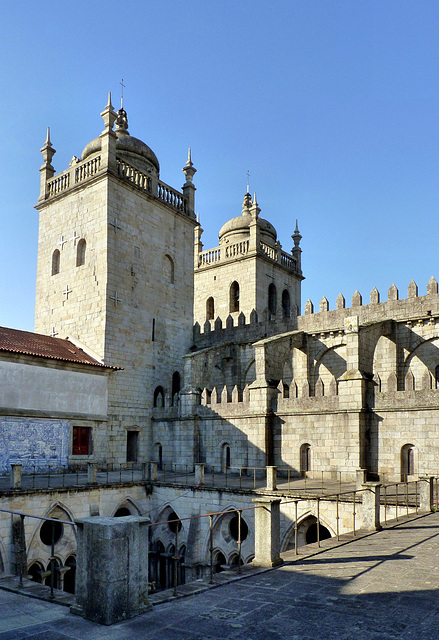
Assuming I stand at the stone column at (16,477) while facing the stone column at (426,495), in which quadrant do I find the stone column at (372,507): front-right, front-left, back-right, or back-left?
front-right

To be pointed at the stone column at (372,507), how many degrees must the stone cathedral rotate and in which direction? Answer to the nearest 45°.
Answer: approximately 135° to its left

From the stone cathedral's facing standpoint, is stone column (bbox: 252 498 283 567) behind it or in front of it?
behind

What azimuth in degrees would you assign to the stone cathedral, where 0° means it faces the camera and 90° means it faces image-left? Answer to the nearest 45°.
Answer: approximately 135°
